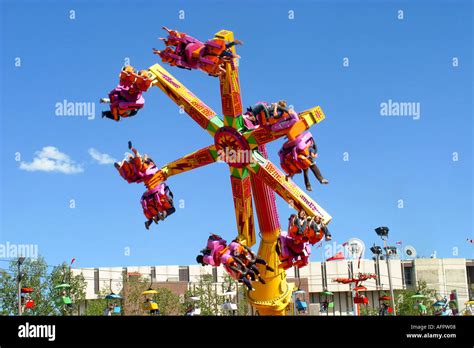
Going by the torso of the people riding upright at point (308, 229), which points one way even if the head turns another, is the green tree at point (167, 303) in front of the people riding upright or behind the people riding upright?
behind

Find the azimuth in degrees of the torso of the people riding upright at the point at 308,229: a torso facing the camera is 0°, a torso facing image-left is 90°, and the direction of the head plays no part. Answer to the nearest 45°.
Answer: approximately 315°

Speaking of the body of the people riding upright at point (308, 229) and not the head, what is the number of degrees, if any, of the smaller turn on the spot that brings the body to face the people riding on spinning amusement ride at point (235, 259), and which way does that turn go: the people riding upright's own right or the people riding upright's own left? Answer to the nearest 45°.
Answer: approximately 135° to the people riding upright's own right

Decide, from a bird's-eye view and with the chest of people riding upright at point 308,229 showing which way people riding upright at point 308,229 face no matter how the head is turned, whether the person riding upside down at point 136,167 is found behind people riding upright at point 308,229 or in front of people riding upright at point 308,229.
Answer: behind

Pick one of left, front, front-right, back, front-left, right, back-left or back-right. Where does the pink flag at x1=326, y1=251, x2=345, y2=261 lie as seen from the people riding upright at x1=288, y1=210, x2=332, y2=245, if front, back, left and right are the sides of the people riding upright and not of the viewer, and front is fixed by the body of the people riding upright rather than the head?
back-left
